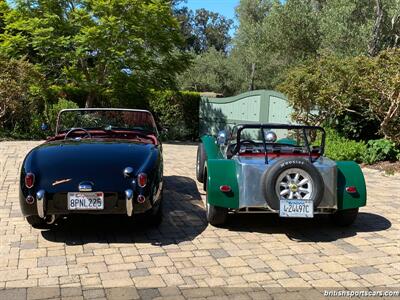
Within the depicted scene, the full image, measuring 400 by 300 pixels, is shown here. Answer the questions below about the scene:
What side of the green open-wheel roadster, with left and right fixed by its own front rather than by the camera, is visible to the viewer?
back

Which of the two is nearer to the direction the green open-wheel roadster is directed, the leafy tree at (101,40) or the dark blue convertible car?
the leafy tree

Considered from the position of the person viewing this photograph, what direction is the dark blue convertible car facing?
facing away from the viewer

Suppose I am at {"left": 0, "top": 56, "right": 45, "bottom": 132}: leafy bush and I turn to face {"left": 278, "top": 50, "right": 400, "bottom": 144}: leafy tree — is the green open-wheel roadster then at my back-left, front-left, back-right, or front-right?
front-right

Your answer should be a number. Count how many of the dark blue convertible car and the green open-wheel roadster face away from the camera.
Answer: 2

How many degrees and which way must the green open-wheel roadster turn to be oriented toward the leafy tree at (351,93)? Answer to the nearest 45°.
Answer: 0° — it already faces it

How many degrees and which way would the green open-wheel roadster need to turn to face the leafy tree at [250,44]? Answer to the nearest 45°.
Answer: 0° — it already faces it

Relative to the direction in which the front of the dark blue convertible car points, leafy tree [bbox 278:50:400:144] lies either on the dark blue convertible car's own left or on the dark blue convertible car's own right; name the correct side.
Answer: on the dark blue convertible car's own right

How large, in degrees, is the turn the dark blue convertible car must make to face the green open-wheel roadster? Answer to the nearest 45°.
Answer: approximately 90° to its right

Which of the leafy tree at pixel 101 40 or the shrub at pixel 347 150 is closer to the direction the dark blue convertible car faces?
the leafy tree

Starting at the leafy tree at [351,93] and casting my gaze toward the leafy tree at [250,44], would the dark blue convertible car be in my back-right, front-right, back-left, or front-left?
back-left

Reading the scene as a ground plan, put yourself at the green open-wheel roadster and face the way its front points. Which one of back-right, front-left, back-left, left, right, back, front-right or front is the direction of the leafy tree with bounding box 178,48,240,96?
front
